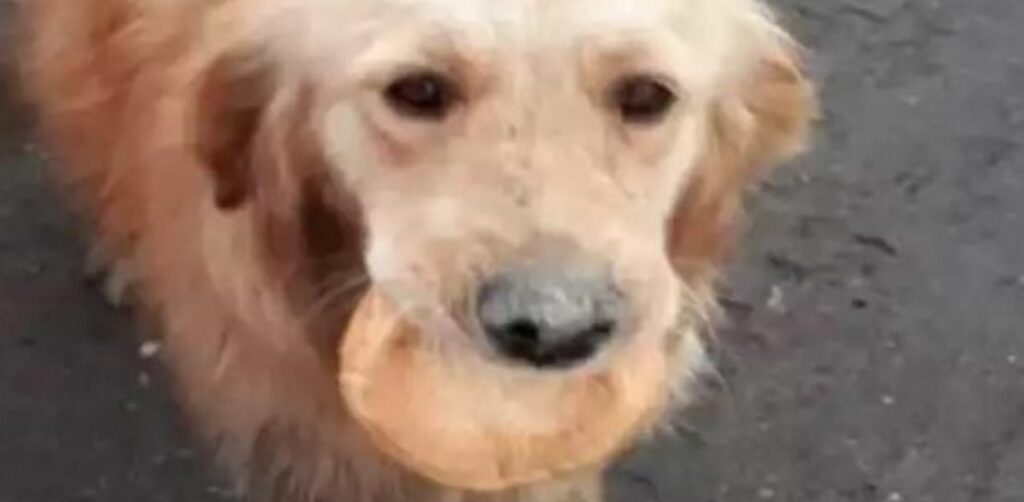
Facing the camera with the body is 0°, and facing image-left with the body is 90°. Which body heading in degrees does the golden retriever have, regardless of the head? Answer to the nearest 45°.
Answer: approximately 315°
